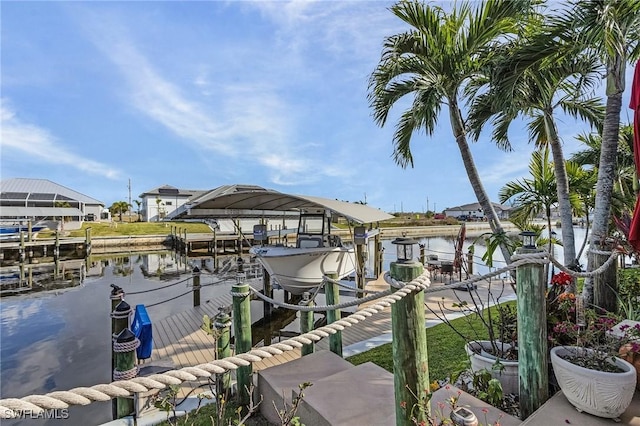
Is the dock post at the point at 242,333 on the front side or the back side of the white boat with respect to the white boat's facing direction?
on the front side

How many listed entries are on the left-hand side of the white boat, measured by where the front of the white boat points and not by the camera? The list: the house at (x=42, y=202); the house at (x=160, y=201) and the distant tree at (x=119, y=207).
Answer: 0

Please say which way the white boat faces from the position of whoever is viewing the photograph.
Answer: facing the viewer and to the left of the viewer

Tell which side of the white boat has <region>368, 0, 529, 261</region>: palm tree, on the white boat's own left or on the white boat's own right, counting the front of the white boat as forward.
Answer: on the white boat's own left

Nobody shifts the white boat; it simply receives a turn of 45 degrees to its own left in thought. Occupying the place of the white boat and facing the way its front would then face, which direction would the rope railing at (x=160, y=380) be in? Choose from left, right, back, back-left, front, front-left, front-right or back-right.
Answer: front

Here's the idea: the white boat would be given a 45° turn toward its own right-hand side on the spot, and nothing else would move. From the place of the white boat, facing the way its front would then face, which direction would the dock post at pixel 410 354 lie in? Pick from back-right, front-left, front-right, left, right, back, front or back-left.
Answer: left

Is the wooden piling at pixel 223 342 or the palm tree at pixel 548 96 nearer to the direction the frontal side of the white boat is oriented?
the wooden piling

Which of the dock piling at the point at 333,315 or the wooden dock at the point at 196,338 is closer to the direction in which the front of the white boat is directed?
the wooden dock
